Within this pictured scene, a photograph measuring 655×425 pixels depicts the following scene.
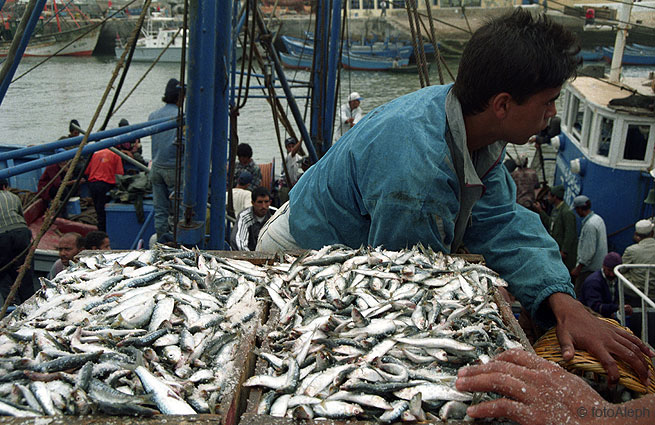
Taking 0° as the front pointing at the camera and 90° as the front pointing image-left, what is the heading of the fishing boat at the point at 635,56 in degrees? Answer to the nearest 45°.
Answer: approximately 90°

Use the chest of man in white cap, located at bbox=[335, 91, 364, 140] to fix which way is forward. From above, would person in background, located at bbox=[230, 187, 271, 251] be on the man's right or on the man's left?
on the man's right

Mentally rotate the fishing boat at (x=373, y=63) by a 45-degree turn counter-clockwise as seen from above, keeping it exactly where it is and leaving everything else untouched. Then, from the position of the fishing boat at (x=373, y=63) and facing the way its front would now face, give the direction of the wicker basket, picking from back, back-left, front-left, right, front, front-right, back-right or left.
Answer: front-left

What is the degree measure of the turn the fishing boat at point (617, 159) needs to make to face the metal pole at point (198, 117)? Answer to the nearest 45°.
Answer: approximately 45° to its left

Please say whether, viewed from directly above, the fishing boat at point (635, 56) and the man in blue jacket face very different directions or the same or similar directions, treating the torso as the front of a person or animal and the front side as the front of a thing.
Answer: very different directions

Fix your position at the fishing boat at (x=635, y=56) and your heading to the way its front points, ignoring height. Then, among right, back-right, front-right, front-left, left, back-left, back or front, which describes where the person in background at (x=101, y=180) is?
left

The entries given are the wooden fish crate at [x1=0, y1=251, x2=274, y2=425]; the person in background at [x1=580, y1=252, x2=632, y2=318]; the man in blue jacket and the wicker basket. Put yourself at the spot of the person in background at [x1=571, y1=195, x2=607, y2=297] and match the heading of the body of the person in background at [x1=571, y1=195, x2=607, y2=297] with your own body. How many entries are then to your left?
4

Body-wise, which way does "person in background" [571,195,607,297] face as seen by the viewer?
to the viewer's left

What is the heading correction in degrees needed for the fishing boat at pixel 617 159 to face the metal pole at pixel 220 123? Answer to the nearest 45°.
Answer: approximately 45° to its left

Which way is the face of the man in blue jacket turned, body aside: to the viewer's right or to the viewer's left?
to the viewer's right

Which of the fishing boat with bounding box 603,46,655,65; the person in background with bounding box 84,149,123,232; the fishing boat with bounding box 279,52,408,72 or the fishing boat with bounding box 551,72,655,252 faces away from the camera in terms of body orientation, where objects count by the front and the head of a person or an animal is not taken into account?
the person in background
